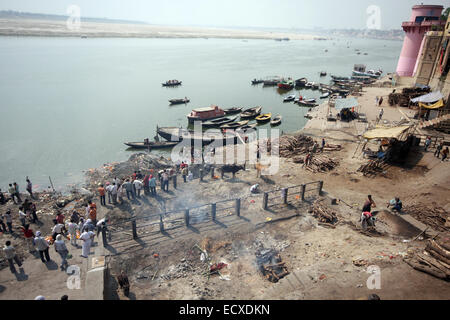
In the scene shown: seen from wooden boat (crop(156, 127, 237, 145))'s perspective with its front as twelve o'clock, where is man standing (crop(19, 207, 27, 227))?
The man standing is roughly at 10 o'clock from the wooden boat.

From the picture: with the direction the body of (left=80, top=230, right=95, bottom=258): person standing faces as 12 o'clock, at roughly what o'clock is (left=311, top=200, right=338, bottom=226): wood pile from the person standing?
The wood pile is roughly at 2 o'clock from the person standing.

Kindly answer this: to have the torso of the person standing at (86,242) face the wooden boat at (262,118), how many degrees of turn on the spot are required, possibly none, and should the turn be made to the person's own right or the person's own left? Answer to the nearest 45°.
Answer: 0° — they already face it

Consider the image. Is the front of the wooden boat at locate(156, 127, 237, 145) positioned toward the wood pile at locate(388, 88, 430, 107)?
no

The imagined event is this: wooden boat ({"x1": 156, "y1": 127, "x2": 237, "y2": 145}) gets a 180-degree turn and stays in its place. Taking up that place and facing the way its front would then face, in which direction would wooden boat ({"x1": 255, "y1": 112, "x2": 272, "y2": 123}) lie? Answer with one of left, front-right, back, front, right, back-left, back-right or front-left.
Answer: front-left

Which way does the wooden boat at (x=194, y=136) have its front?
to the viewer's left

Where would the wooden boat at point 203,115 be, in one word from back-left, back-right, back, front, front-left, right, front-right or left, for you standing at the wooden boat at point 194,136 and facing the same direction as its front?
right

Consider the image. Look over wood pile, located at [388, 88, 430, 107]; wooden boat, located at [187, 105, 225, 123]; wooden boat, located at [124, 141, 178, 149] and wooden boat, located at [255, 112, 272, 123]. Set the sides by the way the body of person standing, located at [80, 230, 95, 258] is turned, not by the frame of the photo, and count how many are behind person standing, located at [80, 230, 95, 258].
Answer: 0

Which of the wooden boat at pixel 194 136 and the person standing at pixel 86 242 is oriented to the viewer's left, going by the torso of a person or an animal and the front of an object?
the wooden boat

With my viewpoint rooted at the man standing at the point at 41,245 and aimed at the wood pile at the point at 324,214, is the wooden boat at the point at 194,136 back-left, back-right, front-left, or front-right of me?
front-left
